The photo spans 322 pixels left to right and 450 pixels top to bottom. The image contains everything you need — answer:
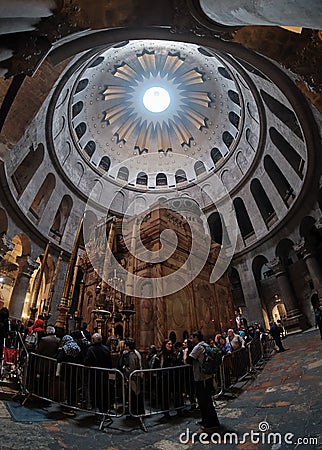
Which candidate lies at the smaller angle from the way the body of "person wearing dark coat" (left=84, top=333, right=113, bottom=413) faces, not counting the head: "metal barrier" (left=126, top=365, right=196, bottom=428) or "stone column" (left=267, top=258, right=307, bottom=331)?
the stone column

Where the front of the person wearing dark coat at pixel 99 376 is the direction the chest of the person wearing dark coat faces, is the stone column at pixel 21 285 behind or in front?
in front

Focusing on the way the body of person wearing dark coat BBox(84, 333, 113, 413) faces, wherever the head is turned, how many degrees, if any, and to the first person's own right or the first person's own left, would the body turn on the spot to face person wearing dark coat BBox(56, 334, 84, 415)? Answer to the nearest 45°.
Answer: approximately 45° to the first person's own left

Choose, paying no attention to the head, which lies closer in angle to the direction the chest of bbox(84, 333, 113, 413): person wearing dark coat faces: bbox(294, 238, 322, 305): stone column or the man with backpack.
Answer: the stone column

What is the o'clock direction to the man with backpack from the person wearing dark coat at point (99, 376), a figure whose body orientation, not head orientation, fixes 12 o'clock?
The man with backpack is roughly at 4 o'clock from the person wearing dark coat.

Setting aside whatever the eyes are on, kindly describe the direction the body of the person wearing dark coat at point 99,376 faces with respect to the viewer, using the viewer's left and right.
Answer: facing away from the viewer

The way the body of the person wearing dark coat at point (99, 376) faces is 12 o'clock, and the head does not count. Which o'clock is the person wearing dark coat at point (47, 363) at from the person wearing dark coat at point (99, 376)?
the person wearing dark coat at point (47, 363) is roughly at 10 o'clock from the person wearing dark coat at point (99, 376).

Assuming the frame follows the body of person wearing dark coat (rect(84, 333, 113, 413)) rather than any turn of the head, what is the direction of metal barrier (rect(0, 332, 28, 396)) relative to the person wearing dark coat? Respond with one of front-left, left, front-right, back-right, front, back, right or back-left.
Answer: front-left

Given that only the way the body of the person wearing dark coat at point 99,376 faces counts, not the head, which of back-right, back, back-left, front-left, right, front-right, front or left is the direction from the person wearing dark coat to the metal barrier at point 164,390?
right

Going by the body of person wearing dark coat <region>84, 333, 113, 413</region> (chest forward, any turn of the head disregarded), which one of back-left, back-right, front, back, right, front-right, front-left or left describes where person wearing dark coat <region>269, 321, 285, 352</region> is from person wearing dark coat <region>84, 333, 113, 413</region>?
front-right
